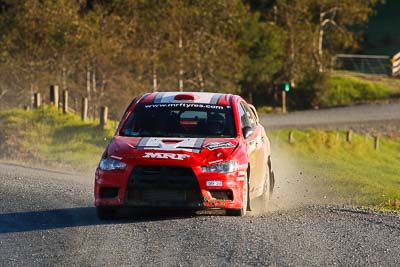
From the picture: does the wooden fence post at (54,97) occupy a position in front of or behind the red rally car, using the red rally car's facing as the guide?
behind

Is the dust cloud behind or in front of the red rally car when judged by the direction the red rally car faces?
behind

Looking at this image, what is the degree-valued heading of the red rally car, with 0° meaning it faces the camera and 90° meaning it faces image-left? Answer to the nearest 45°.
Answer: approximately 0°

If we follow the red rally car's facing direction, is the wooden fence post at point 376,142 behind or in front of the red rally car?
behind
